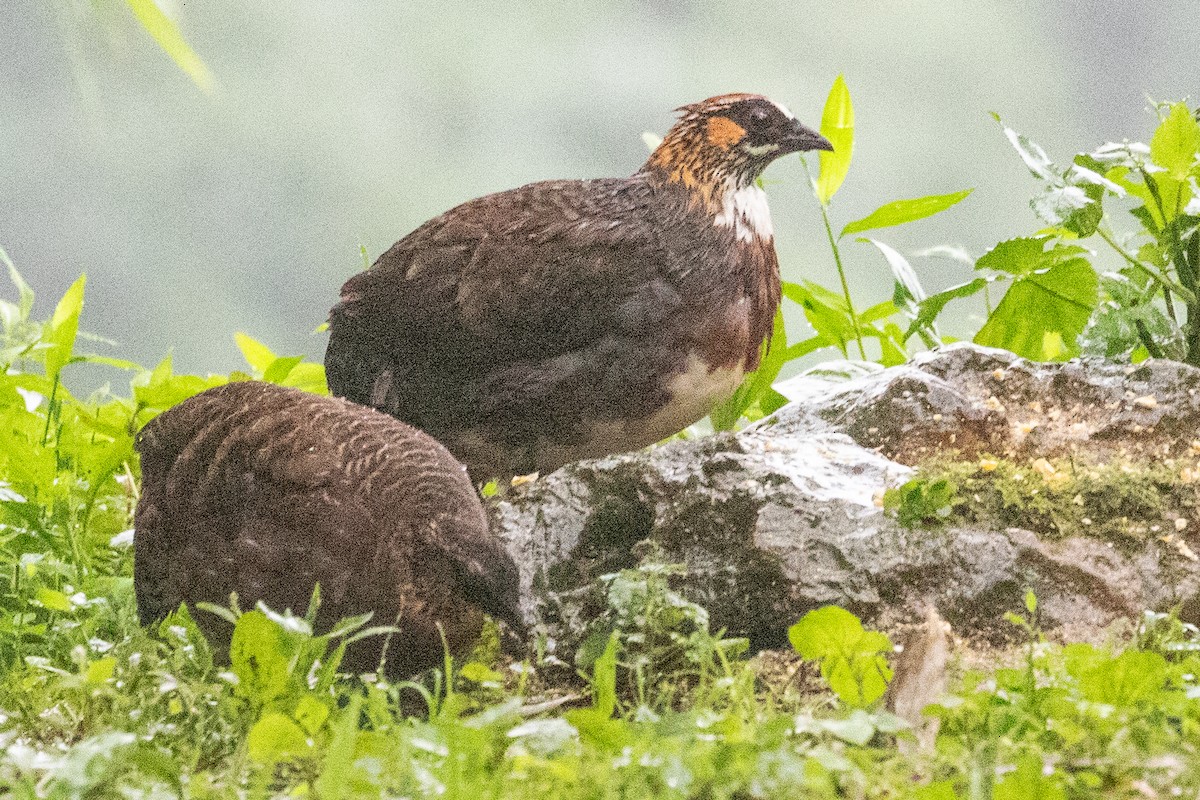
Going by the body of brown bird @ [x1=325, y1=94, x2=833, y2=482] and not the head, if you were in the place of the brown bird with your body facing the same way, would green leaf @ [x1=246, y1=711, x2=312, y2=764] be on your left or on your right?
on your right

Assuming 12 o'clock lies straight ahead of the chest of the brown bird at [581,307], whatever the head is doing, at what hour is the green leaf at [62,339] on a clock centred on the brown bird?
The green leaf is roughly at 7 o'clock from the brown bird.

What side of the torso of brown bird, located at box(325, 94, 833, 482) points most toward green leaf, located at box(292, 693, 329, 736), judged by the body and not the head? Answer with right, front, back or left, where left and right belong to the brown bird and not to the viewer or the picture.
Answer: right

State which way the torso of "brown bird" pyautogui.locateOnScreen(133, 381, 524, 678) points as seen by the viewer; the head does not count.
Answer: to the viewer's right

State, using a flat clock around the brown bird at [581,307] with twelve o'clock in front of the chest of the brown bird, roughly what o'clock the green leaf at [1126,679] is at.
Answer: The green leaf is roughly at 2 o'clock from the brown bird.

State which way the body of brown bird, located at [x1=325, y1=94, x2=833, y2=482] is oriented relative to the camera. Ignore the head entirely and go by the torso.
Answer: to the viewer's right

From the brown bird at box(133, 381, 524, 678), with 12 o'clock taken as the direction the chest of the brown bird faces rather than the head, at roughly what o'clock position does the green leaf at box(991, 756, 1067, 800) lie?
The green leaf is roughly at 2 o'clock from the brown bird.

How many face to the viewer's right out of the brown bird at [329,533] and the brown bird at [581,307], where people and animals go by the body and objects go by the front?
2

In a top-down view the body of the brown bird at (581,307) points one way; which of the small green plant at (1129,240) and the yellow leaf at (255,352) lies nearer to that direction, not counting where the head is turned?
the small green plant

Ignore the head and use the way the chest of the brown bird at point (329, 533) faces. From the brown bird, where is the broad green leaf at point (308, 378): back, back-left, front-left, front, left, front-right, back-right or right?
left

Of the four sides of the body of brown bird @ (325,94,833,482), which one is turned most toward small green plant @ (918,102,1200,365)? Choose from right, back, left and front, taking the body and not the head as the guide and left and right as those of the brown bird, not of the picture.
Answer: front
